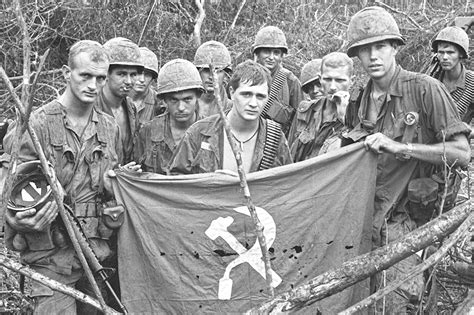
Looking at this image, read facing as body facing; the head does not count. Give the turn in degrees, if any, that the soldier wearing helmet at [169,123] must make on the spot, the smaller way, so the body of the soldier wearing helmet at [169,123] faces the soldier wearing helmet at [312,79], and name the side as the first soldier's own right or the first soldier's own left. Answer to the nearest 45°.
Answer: approximately 135° to the first soldier's own left

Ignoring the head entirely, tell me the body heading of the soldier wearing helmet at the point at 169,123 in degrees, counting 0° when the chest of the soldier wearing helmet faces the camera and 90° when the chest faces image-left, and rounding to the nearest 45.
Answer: approximately 0°

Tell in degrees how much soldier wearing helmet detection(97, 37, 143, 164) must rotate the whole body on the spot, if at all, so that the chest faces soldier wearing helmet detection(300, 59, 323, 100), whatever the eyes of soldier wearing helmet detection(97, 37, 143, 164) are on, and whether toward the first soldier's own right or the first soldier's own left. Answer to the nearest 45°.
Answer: approximately 90° to the first soldier's own left

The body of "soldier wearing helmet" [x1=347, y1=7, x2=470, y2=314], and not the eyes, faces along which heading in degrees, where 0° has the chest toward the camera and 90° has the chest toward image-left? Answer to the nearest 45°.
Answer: approximately 45°

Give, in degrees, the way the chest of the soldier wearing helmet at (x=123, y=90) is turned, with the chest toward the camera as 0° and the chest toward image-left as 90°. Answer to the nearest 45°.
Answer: approximately 315°

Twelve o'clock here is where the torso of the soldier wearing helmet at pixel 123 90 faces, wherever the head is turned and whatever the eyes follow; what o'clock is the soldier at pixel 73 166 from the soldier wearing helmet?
The soldier is roughly at 2 o'clock from the soldier wearing helmet.

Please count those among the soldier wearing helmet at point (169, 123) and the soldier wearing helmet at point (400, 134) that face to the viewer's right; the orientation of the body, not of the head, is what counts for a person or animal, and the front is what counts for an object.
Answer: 0

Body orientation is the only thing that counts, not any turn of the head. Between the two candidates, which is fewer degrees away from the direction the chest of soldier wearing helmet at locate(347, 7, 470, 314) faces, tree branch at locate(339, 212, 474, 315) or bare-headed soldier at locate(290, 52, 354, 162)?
the tree branch

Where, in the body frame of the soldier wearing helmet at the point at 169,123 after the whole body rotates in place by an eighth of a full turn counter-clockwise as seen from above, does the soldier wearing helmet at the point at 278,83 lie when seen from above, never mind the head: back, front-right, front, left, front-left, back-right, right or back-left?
left

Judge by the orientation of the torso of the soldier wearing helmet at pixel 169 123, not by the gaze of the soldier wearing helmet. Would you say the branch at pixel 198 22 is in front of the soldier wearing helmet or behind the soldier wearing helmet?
behind

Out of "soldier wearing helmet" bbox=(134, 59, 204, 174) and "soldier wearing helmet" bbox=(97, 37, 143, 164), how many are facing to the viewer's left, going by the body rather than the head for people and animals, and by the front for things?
0
